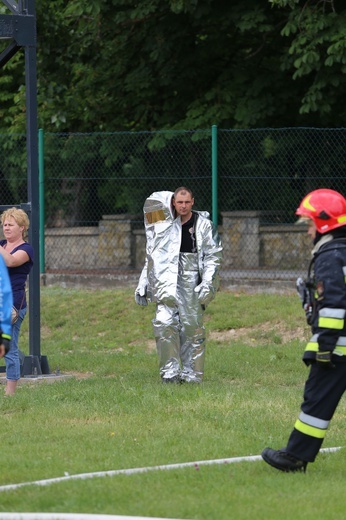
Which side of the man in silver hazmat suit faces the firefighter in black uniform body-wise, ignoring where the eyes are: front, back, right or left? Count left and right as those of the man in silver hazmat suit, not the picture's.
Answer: front

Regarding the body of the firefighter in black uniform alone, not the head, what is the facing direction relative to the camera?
to the viewer's left

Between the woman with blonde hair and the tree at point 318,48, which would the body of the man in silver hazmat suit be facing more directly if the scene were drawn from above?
the woman with blonde hair

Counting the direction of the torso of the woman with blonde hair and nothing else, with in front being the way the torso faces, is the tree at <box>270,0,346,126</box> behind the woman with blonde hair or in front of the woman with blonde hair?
behind

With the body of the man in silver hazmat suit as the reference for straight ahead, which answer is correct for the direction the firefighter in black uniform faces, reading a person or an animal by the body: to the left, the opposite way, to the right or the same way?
to the right

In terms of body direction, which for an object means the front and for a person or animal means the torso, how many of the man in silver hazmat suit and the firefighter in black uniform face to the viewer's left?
1

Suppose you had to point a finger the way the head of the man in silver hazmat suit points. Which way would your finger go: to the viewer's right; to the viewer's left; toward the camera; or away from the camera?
toward the camera

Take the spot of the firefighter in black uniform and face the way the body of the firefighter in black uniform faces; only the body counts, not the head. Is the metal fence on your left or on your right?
on your right

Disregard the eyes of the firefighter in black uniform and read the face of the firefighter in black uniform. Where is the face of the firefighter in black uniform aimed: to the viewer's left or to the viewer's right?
to the viewer's left

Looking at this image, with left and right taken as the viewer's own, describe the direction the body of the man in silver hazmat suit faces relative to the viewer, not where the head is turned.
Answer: facing the viewer

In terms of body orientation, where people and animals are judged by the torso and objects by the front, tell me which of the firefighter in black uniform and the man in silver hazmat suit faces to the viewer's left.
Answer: the firefighter in black uniform

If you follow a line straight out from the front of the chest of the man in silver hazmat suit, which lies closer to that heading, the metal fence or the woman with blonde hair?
the woman with blonde hair
